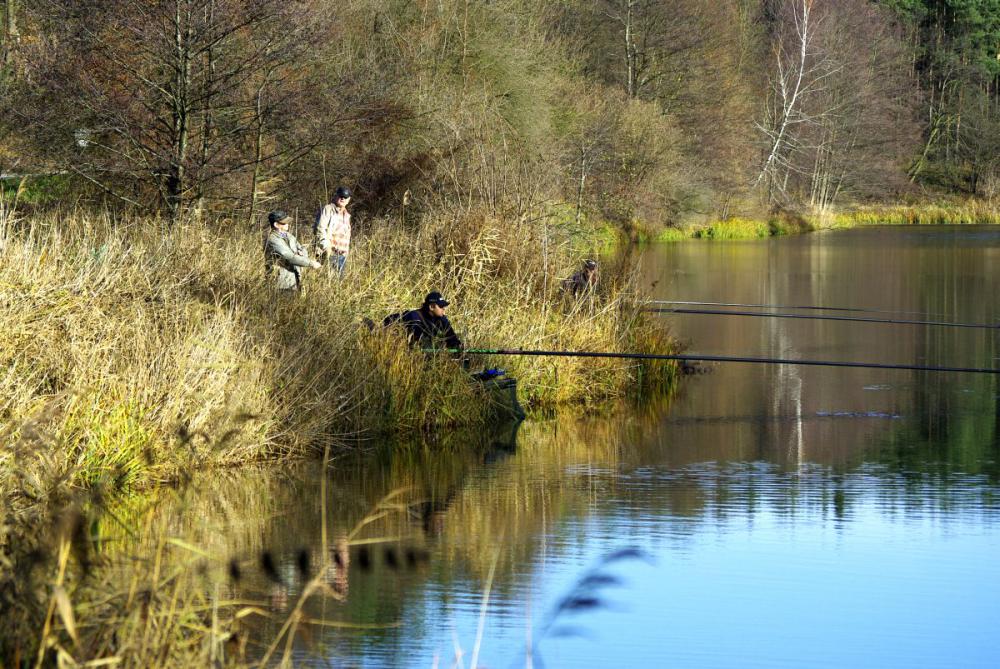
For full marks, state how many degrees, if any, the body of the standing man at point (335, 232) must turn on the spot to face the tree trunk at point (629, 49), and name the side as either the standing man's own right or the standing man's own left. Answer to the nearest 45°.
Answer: approximately 135° to the standing man's own left

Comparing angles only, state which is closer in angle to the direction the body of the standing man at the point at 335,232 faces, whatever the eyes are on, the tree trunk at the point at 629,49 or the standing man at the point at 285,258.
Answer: the standing man

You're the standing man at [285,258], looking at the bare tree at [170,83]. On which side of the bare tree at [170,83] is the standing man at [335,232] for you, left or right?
right

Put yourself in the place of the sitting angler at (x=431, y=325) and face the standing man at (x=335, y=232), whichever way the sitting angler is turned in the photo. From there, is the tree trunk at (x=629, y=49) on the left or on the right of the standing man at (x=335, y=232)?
right

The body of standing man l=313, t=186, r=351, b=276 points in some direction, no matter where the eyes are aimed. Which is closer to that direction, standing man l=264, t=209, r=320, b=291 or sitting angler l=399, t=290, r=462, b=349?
the sitting angler

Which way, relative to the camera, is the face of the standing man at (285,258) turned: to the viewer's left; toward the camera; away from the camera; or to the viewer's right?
to the viewer's right

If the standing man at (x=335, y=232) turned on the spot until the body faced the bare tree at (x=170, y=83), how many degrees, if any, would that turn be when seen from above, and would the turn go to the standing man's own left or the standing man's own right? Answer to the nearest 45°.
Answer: approximately 180°

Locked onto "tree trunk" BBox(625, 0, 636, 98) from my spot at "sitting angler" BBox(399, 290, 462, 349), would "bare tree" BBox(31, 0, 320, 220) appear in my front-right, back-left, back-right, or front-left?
front-left

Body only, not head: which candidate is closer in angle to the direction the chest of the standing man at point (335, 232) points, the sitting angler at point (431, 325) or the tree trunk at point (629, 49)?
the sitting angler

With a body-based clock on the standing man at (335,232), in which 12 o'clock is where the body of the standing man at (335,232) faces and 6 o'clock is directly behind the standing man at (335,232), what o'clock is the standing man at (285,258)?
the standing man at (285,258) is roughly at 2 o'clock from the standing man at (335,232).
